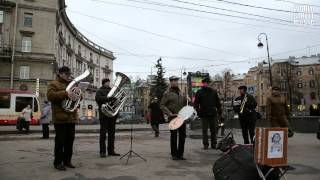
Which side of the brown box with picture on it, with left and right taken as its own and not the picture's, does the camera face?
front

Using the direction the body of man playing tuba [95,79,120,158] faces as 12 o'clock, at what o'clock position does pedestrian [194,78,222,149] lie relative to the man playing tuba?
The pedestrian is roughly at 10 o'clock from the man playing tuba.

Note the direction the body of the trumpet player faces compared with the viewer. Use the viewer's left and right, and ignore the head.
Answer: facing the viewer and to the left of the viewer

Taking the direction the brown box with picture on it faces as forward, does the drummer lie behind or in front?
behind

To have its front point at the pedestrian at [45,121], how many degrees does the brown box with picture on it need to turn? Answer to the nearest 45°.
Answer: approximately 135° to its right

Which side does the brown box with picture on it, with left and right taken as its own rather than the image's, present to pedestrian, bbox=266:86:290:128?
back

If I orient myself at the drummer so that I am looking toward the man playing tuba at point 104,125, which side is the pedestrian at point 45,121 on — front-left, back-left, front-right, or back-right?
front-right

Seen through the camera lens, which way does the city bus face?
facing to the right of the viewer

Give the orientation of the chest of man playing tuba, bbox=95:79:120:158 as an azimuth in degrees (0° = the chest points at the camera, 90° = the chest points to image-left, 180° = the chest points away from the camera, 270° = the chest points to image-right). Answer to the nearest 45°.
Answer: approximately 315°
